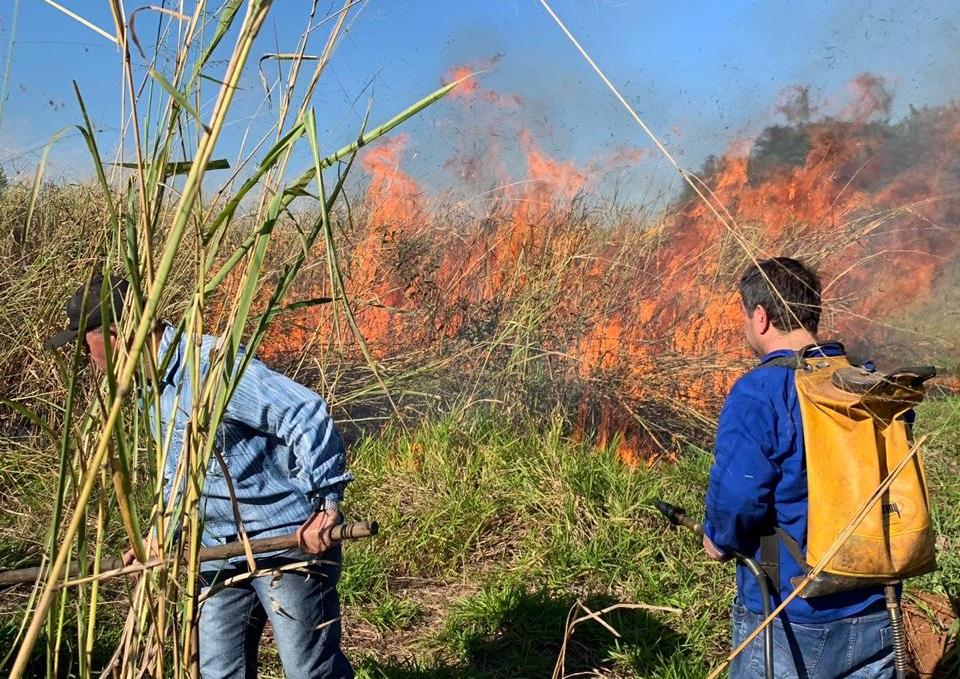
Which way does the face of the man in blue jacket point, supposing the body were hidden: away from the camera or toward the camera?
away from the camera

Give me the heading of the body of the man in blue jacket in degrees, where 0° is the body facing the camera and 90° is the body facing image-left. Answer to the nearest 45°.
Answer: approximately 135°

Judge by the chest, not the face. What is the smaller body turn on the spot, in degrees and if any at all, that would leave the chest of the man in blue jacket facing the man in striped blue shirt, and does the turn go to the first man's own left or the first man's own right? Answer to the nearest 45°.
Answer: approximately 45° to the first man's own left

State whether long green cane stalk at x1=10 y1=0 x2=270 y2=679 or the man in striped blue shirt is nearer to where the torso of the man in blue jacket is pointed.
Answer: the man in striped blue shirt

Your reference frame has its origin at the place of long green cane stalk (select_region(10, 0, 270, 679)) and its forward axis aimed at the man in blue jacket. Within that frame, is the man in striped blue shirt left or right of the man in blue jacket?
left

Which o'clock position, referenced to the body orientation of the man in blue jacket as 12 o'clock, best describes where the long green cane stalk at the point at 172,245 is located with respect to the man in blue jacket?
The long green cane stalk is roughly at 8 o'clock from the man in blue jacket.
